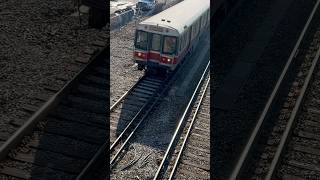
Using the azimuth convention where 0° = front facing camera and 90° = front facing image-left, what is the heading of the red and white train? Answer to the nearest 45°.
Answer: approximately 45°
